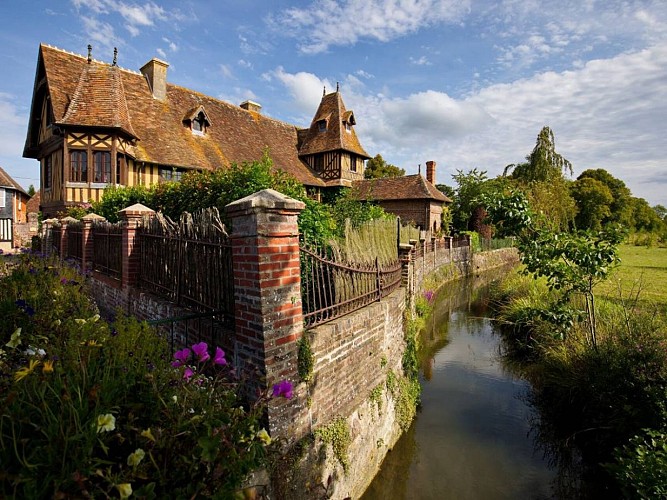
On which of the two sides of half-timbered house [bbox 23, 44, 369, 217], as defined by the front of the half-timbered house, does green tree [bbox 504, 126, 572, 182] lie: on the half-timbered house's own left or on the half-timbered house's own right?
on the half-timbered house's own left

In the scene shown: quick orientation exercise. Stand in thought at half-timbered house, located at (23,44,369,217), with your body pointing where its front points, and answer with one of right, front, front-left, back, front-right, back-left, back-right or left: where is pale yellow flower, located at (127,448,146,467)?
front-right

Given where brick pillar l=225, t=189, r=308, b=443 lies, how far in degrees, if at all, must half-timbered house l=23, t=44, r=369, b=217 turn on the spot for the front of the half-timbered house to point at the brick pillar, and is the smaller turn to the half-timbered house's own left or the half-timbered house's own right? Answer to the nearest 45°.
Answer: approximately 45° to the half-timbered house's own right

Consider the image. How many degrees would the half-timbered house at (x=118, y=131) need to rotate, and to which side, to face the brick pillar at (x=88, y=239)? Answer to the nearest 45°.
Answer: approximately 45° to its right

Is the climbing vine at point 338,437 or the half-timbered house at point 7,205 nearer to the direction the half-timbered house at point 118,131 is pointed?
the climbing vine

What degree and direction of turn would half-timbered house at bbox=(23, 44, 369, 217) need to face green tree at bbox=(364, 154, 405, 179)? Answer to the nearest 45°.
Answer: approximately 90° to its left

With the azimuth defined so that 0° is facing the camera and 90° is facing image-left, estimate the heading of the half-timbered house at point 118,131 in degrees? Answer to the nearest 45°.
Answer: approximately 315°

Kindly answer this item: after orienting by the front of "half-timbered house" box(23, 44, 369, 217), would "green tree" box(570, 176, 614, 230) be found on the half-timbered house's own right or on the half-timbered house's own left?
on the half-timbered house's own left
